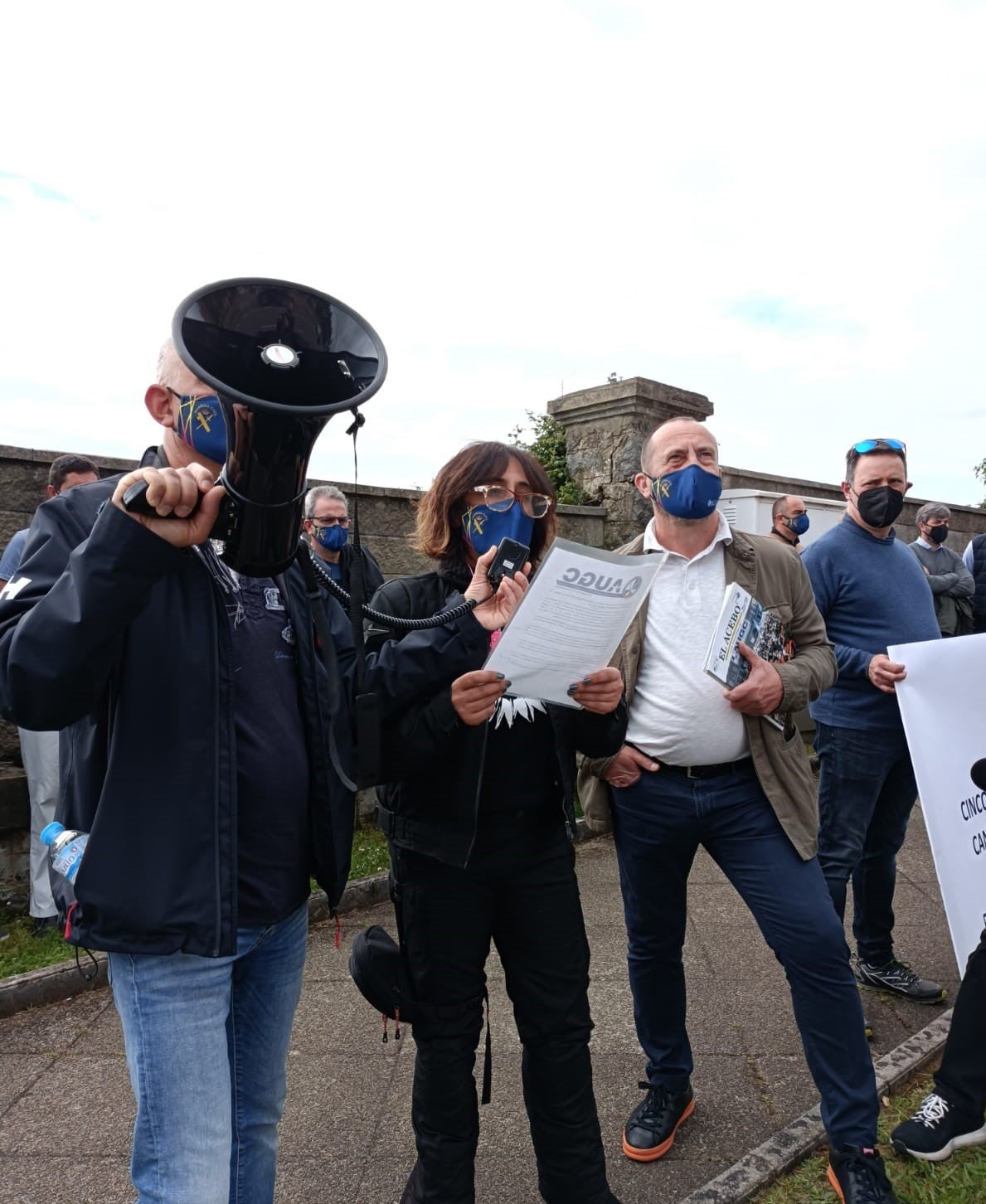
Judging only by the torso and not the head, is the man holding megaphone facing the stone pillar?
no

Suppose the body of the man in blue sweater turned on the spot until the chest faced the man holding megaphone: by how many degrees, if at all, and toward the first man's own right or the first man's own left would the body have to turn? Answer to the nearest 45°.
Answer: approximately 45° to the first man's own right

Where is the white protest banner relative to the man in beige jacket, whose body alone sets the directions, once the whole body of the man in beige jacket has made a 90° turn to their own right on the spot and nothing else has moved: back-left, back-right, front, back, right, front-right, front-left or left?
back-right

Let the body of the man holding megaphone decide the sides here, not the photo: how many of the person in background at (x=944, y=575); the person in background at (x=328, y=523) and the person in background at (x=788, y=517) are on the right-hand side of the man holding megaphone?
0

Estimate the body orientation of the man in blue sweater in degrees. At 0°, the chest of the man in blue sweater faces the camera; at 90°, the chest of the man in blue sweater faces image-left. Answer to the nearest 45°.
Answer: approximately 315°

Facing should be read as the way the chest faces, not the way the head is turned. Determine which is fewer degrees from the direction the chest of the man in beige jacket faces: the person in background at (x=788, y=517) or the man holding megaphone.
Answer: the man holding megaphone

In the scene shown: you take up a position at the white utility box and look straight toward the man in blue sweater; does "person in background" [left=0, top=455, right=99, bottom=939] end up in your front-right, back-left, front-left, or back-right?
front-right

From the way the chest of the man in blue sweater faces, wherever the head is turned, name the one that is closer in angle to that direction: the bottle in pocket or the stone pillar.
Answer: the bottle in pocket

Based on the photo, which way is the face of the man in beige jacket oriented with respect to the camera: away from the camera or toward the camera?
toward the camera

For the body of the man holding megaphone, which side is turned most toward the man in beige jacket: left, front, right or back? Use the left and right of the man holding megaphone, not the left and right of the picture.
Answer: left

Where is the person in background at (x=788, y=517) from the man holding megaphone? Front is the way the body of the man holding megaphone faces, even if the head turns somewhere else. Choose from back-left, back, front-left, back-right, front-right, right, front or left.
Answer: left

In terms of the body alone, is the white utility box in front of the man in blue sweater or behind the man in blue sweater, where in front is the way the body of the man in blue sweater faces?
behind

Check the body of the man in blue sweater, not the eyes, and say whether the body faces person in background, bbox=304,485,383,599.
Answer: no

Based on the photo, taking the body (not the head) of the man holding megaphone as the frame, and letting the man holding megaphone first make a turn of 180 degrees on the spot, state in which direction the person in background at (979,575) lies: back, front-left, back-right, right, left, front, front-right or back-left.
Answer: right

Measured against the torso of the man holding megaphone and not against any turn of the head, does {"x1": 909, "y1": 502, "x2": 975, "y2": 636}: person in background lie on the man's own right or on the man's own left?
on the man's own left

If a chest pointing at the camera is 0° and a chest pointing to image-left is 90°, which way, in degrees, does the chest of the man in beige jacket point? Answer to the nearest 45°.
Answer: approximately 0°

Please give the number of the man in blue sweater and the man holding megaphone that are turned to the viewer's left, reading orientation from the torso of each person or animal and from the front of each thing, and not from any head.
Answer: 0
